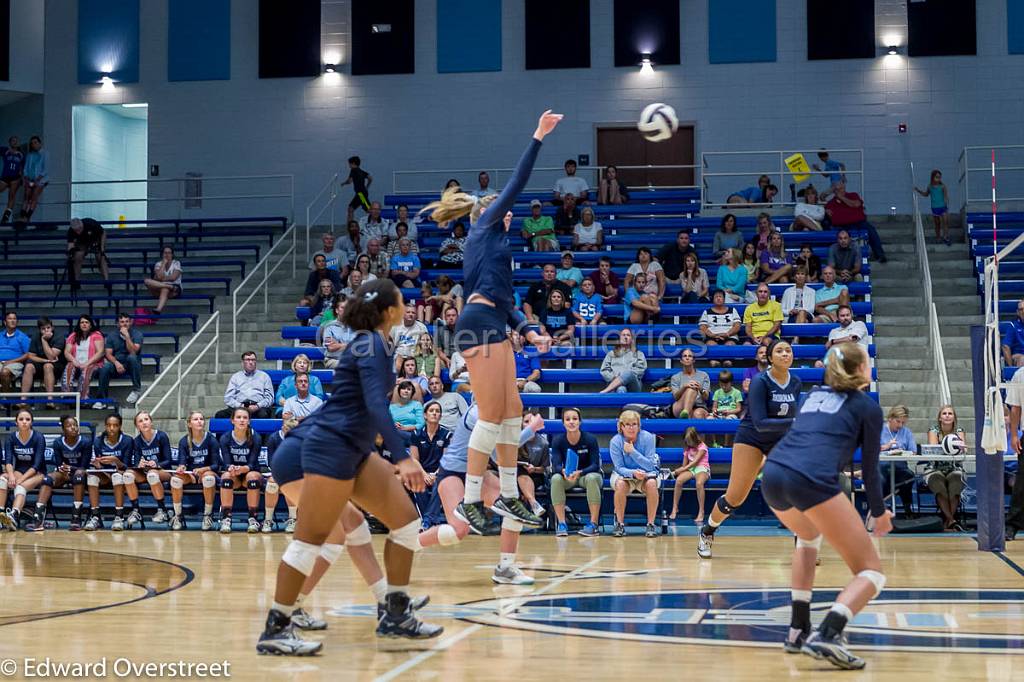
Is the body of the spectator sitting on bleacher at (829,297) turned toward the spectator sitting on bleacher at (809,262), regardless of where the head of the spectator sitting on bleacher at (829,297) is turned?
no

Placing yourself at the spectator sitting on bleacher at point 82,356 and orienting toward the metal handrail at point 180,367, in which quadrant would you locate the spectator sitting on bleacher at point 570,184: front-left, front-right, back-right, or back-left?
front-left

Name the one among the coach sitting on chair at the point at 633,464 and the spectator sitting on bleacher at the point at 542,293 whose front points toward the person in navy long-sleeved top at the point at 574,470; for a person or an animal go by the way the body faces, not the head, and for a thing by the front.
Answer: the spectator sitting on bleacher at the point at 542,293

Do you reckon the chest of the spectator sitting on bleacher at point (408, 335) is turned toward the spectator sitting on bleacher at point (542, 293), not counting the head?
no

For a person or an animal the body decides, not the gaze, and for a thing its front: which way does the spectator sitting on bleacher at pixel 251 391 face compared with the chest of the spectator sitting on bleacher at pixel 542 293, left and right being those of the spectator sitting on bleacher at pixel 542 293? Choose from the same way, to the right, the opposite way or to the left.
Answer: the same way

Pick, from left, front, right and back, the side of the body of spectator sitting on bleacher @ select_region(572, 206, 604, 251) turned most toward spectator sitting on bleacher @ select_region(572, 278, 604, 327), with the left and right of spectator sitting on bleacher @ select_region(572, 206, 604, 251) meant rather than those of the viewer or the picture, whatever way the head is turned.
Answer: front

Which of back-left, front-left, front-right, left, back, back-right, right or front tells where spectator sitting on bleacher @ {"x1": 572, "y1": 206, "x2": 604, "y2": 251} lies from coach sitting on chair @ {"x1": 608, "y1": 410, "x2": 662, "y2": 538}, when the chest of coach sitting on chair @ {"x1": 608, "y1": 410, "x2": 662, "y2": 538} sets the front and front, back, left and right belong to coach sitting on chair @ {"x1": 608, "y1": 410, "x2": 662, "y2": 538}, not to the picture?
back

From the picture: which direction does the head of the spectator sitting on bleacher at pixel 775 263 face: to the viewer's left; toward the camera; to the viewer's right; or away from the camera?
toward the camera

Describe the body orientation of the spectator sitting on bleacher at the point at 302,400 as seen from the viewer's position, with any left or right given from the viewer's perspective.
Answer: facing the viewer

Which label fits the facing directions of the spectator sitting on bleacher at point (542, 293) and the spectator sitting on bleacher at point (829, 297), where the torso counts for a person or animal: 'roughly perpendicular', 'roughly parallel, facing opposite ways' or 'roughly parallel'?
roughly parallel

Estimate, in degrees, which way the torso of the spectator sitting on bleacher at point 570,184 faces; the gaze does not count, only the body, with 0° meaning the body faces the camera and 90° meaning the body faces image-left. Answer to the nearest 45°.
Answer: approximately 0°

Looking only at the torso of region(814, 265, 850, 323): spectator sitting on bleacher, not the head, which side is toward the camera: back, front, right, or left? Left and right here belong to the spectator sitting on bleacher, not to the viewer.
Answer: front

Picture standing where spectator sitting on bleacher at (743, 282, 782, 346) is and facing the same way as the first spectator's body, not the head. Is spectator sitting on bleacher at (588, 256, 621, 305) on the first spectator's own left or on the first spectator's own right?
on the first spectator's own right

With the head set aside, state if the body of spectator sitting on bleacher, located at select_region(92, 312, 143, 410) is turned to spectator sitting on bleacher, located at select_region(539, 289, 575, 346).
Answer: no

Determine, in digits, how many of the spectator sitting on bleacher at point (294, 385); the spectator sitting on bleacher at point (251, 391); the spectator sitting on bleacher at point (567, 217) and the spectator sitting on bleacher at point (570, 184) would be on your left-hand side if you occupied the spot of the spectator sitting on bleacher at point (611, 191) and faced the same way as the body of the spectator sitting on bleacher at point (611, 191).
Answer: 0

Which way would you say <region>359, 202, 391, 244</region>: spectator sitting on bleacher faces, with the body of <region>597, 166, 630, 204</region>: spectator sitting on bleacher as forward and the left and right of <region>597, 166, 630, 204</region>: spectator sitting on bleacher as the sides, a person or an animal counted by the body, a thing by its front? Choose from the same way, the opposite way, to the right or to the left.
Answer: the same way

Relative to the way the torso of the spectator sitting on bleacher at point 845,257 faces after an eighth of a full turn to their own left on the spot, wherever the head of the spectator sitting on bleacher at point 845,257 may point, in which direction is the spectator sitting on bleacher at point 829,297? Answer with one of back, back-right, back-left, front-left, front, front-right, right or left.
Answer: front-right

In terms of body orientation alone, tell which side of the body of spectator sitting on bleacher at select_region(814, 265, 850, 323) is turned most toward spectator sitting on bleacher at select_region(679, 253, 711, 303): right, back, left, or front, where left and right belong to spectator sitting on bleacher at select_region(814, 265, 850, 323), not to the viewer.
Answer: right

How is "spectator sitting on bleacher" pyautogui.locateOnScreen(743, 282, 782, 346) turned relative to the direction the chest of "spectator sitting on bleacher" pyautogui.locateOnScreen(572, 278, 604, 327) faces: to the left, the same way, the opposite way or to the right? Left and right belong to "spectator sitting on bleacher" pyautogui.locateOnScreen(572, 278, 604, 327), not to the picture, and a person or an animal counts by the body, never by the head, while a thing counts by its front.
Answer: the same way

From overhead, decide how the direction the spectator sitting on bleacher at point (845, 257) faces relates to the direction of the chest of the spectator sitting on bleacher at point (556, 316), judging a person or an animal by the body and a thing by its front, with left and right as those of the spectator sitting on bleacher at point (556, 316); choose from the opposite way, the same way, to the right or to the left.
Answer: the same way

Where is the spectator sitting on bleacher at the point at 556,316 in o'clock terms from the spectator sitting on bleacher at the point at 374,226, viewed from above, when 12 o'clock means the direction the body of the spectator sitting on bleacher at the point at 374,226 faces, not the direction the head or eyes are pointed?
the spectator sitting on bleacher at the point at 556,316 is roughly at 11 o'clock from the spectator sitting on bleacher at the point at 374,226.

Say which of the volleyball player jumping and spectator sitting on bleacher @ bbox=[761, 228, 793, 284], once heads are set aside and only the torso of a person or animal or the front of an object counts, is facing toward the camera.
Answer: the spectator sitting on bleacher

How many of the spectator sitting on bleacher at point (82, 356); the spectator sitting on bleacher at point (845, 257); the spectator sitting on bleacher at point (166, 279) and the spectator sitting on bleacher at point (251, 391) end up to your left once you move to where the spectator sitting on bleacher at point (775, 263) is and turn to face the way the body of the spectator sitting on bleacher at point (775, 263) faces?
1

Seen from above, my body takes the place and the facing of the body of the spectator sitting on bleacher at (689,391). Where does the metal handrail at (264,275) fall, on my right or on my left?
on my right
